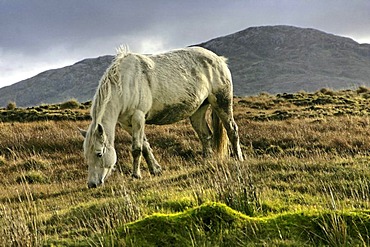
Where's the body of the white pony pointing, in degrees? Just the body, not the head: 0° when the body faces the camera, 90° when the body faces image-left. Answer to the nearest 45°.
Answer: approximately 45°
